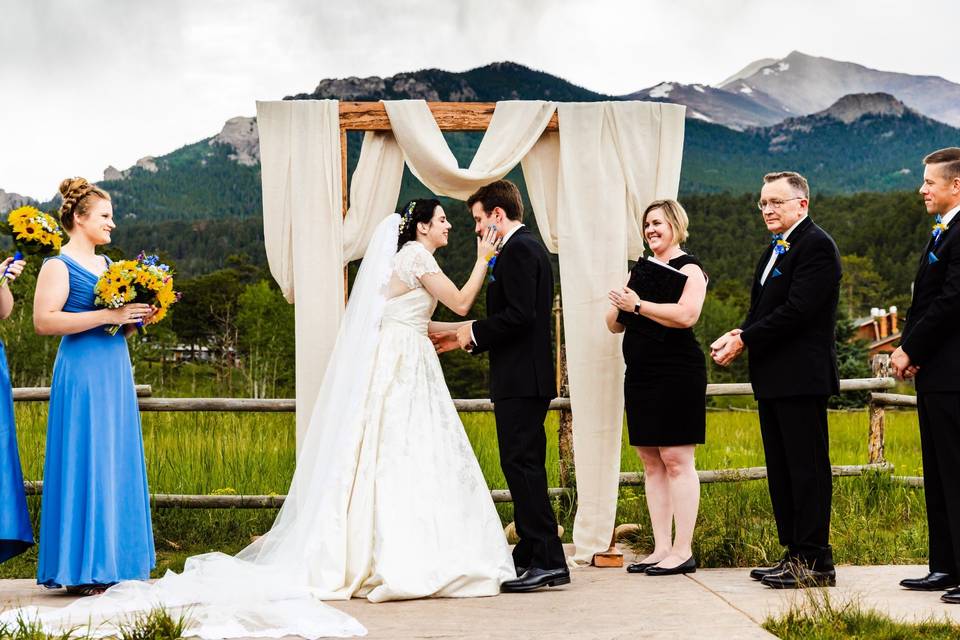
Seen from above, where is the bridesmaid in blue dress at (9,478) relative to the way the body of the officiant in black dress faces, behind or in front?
in front

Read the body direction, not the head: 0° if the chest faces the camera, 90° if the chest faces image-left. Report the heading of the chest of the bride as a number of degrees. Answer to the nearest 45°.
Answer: approximately 270°

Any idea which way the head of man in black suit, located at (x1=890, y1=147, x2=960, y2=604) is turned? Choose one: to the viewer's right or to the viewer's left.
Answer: to the viewer's left

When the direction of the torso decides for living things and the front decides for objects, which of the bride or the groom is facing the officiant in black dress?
the bride

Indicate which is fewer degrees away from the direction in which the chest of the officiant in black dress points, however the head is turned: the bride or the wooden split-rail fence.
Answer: the bride

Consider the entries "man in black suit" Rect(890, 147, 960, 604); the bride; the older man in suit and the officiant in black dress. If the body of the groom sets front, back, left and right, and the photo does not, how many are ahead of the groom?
1

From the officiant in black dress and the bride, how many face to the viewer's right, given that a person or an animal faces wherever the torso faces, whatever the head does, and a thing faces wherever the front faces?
1

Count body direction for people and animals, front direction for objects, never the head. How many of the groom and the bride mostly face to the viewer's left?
1

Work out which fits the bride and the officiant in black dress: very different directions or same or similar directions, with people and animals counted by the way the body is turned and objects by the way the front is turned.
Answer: very different directions

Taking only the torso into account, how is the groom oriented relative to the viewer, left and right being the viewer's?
facing to the left of the viewer

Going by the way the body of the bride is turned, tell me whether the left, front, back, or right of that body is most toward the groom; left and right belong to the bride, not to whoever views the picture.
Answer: front

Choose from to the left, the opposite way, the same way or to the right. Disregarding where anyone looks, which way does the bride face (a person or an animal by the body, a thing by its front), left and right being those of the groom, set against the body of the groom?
the opposite way

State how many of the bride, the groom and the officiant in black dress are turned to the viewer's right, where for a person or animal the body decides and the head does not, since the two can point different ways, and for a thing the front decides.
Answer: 1

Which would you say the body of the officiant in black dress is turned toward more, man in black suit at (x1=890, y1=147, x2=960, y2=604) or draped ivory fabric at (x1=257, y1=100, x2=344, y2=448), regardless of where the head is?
the draped ivory fabric

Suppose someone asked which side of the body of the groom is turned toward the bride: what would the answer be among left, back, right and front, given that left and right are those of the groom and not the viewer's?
front
